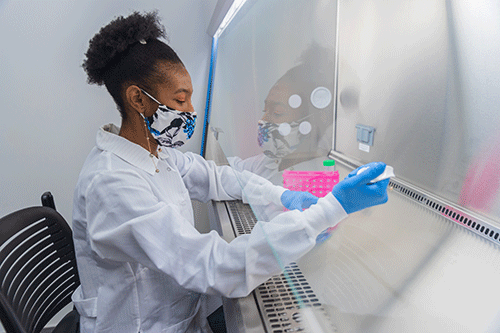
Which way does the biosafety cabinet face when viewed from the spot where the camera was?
facing the viewer and to the left of the viewer

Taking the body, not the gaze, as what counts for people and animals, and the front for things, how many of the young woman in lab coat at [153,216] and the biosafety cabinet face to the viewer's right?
1

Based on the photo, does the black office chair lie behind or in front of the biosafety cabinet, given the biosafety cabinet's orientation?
in front

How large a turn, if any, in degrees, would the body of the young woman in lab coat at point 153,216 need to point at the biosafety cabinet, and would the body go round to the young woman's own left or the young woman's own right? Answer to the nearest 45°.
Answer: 0° — they already face it

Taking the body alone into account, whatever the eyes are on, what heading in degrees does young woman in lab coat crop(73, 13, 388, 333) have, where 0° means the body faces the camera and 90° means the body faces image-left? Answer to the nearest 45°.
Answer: approximately 270°

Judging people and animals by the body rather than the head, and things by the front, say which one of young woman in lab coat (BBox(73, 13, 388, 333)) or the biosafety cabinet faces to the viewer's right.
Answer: the young woman in lab coat

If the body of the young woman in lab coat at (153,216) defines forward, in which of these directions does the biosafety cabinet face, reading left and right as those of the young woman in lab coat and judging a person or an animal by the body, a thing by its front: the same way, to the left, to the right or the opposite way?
the opposite way

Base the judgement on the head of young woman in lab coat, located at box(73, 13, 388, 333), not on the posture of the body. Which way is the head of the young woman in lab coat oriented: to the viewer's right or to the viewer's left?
to the viewer's right
